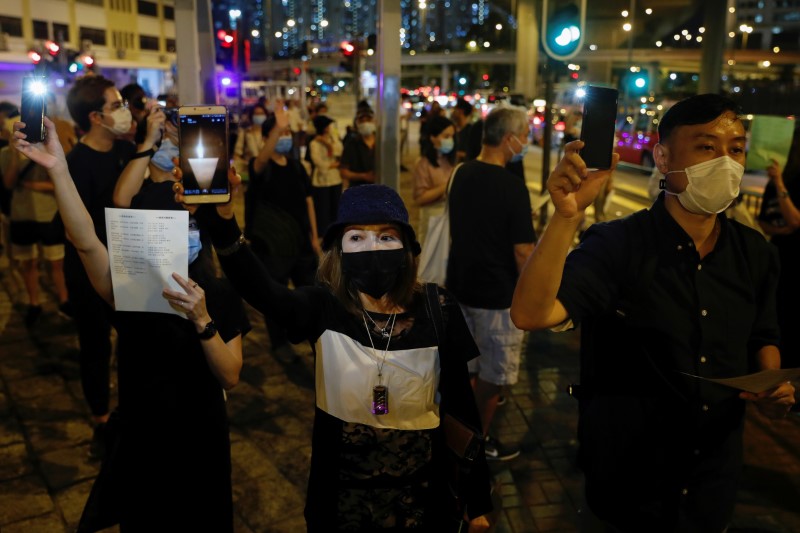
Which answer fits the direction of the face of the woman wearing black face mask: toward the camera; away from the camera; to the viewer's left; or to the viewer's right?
toward the camera

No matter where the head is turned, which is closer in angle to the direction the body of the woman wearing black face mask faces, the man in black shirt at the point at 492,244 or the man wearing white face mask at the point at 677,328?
the man wearing white face mask

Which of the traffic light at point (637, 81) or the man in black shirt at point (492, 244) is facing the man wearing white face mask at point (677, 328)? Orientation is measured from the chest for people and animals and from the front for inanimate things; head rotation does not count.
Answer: the traffic light

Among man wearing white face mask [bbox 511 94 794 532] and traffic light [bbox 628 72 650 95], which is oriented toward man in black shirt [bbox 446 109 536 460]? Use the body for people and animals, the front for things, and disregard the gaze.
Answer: the traffic light

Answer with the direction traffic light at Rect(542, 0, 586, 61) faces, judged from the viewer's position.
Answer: facing the viewer

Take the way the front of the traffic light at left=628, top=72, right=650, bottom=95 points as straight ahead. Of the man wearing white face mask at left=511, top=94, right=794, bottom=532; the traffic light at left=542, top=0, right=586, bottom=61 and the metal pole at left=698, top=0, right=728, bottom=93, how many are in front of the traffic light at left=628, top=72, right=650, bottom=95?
3

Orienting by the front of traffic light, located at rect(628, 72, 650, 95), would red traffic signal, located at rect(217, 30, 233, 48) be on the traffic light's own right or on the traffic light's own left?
on the traffic light's own right

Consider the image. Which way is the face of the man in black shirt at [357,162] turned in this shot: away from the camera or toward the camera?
toward the camera

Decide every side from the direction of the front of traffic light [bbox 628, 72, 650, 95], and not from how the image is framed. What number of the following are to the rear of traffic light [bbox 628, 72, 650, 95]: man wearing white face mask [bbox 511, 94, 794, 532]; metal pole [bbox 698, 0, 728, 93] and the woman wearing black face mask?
0

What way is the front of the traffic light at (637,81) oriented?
toward the camera

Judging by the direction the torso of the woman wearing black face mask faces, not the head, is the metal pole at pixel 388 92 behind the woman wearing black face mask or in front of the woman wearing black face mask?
behind

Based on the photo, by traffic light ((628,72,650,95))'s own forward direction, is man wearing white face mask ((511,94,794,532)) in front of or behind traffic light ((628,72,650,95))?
in front

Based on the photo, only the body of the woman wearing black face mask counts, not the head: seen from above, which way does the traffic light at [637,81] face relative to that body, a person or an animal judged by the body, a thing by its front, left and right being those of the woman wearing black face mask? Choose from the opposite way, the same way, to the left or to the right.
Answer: the same way

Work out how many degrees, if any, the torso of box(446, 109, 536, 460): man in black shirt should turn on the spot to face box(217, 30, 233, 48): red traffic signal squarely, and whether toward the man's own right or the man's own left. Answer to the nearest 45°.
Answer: approximately 90° to the man's own left

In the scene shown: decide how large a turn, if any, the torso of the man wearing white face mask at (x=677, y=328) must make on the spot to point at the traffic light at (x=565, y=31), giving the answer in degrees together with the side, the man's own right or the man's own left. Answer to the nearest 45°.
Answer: approximately 135° to the man's own left

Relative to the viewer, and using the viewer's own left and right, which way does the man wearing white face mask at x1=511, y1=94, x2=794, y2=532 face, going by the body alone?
facing the viewer and to the right of the viewer

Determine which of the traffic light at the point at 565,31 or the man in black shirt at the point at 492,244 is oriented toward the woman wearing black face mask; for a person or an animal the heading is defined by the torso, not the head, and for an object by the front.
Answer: the traffic light

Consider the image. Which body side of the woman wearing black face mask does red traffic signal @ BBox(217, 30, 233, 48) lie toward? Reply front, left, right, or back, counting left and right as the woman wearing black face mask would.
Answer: back

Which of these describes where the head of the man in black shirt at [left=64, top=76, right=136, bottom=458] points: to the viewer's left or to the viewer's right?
to the viewer's right

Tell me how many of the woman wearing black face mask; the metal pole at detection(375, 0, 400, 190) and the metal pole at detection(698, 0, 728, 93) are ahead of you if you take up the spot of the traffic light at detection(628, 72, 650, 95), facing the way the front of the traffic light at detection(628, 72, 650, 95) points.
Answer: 3

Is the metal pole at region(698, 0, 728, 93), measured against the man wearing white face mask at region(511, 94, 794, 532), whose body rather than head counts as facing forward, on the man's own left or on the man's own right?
on the man's own left
